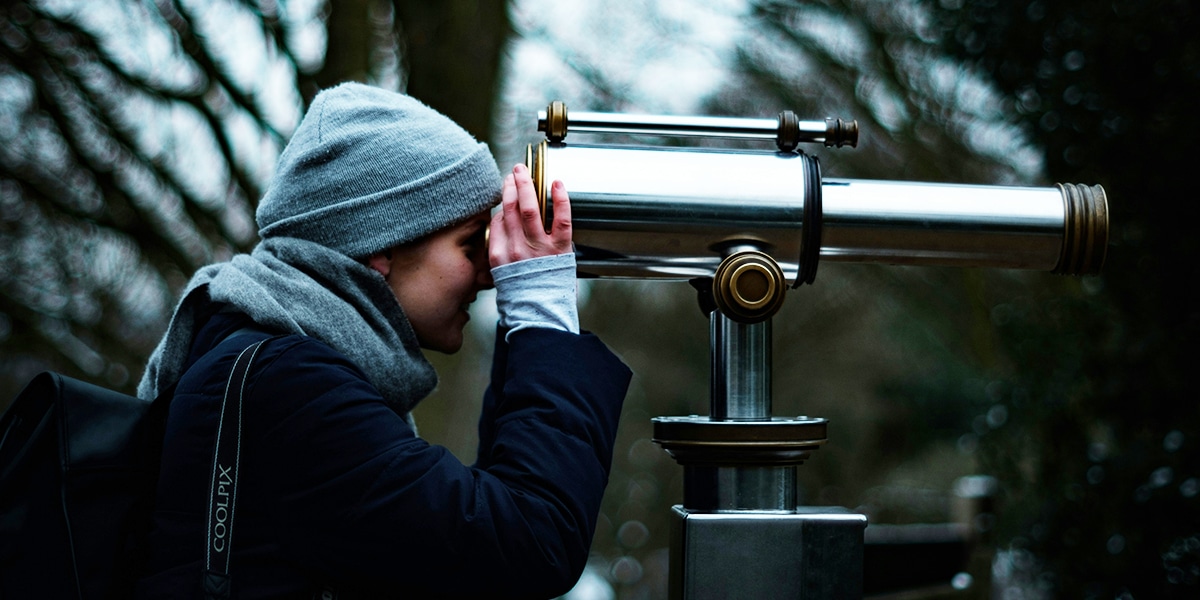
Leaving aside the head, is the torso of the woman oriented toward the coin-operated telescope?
yes

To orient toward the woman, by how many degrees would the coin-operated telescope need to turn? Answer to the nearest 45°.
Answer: approximately 135° to its right

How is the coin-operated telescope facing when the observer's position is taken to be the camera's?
facing to the right of the viewer

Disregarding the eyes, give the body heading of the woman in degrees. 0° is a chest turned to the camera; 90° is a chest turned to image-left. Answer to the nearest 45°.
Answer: approximately 270°

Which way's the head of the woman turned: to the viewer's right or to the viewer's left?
to the viewer's right

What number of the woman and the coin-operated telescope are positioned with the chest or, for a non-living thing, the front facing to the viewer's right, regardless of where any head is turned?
2
